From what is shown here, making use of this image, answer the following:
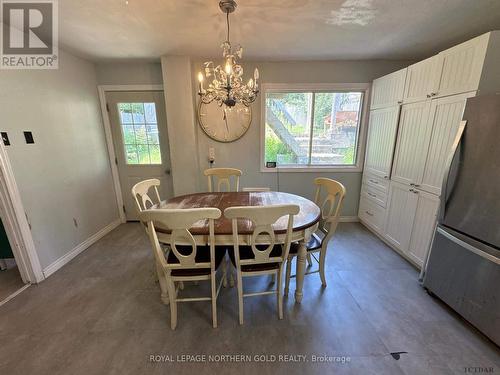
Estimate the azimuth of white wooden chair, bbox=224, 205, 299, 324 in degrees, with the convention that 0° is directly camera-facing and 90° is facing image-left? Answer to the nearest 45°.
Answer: approximately 180°

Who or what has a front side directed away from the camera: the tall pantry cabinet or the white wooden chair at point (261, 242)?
the white wooden chair

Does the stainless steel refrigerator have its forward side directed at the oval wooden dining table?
yes

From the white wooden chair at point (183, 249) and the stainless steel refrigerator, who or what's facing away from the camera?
the white wooden chair

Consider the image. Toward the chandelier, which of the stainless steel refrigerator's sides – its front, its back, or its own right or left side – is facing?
front

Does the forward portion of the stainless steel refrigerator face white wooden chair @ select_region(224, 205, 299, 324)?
yes

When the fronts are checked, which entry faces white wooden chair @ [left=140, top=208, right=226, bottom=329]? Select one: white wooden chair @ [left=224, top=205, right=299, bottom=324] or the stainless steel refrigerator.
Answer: the stainless steel refrigerator

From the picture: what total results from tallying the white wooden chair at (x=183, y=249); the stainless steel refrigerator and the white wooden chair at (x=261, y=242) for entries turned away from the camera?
2

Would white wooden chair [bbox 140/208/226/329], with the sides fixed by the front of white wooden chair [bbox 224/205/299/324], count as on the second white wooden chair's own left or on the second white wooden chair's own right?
on the second white wooden chair's own left

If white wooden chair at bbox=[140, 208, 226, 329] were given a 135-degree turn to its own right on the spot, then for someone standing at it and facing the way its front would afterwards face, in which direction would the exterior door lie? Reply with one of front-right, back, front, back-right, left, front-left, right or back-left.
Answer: back-left

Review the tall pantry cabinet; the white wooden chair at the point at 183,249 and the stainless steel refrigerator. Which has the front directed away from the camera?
the white wooden chair

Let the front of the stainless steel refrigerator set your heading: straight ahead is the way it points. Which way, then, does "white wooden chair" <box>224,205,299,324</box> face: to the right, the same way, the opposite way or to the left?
to the right

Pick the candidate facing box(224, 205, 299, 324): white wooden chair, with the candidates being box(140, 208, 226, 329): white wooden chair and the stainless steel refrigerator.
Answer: the stainless steel refrigerator

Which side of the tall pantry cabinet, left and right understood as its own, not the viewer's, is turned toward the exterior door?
front

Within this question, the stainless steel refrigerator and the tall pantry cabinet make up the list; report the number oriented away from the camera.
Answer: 0

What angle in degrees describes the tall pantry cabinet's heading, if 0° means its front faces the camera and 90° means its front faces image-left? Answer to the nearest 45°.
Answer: approximately 45°

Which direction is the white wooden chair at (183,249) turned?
away from the camera

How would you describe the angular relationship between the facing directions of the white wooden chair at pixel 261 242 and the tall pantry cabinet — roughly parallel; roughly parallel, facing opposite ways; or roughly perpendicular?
roughly perpendicular

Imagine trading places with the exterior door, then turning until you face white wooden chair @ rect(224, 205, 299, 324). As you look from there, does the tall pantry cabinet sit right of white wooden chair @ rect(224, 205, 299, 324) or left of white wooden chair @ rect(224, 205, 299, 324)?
left
